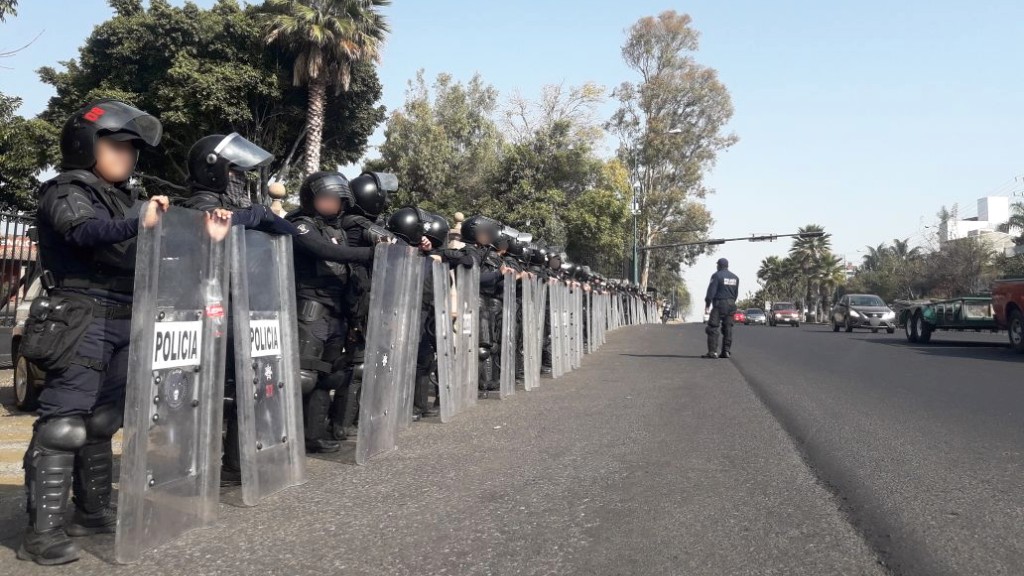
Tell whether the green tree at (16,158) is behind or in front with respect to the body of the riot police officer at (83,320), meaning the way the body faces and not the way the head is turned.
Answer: behind

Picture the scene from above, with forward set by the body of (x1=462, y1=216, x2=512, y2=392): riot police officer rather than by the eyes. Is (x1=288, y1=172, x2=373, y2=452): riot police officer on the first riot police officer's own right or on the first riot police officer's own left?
on the first riot police officer's own right

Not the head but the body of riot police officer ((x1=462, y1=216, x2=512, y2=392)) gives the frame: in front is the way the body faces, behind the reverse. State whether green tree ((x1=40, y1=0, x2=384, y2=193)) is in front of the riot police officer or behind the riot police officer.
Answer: behind

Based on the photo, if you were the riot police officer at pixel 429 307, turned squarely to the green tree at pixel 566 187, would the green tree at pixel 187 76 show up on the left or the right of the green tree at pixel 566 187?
left

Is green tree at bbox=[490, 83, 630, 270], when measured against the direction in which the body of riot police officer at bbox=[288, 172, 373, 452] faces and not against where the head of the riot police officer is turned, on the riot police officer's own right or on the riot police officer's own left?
on the riot police officer's own left

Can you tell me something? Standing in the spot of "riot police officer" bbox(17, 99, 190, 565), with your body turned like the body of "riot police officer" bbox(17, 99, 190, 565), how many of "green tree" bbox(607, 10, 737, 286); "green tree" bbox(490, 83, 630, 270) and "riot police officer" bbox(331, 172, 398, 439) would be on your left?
3

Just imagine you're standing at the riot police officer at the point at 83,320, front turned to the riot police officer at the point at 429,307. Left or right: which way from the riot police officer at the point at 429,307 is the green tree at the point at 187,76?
left

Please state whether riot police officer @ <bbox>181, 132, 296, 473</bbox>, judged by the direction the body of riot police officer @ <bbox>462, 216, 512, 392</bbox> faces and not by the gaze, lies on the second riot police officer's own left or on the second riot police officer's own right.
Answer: on the second riot police officer's own right

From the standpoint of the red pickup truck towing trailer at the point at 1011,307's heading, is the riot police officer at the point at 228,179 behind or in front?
in front

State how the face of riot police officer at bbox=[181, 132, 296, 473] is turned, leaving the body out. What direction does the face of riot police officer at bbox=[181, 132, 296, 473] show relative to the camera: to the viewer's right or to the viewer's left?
to the viewer's right

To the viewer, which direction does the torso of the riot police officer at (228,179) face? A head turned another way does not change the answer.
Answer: to the viewer's right
